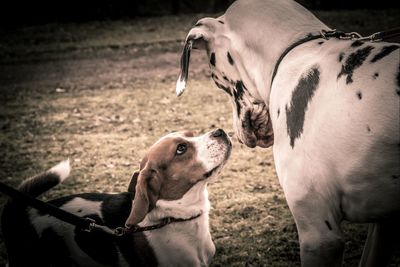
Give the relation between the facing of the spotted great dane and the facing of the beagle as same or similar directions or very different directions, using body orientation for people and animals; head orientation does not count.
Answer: very different directions

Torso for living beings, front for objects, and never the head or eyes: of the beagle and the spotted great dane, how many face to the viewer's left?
1

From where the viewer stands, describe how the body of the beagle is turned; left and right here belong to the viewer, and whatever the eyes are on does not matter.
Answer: facing to the right of the viewer

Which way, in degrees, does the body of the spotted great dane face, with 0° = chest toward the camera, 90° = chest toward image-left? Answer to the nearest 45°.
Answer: approximately 90°
